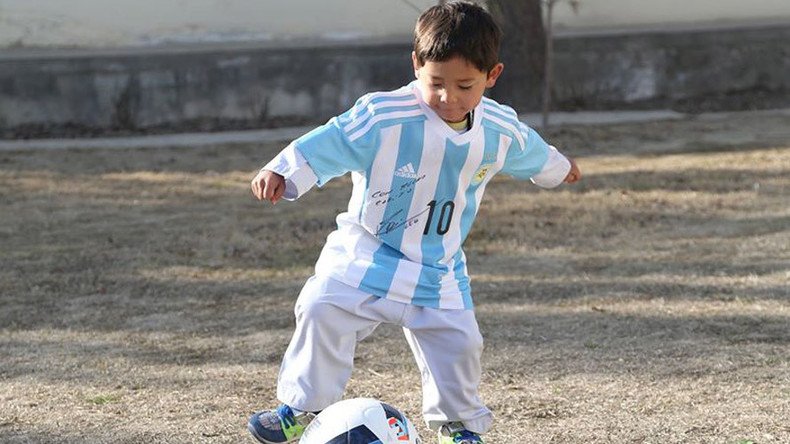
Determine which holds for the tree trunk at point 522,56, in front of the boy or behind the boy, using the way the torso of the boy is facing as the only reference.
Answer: behind

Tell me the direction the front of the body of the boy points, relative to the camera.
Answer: toward the camera

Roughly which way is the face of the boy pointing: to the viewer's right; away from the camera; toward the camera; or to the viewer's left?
toward the camera
